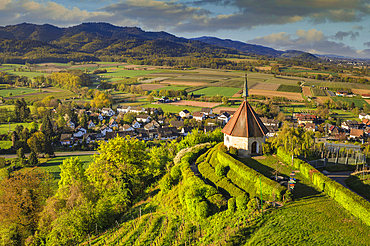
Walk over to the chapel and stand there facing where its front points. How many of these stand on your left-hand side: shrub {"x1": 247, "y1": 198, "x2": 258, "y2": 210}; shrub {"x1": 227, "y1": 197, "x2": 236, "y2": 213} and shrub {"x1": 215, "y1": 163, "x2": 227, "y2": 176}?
0

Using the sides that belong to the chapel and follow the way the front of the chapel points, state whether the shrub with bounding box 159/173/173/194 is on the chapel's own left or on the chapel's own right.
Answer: on the chapel's own right

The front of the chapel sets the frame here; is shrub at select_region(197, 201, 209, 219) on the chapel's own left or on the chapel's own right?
on the chapel's own right

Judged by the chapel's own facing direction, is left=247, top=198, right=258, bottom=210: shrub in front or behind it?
in front

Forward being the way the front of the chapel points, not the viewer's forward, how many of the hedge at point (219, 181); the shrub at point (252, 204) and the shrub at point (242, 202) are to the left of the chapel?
0

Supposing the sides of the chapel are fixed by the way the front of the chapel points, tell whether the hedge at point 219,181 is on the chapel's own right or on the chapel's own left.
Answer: on the chapel's own right

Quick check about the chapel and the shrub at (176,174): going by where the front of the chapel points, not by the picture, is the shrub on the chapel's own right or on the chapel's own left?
on the chapel's own right

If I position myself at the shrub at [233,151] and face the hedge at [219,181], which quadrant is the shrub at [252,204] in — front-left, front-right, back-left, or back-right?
front-left

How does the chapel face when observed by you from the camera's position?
facing the viewer and to the right of the viewer
